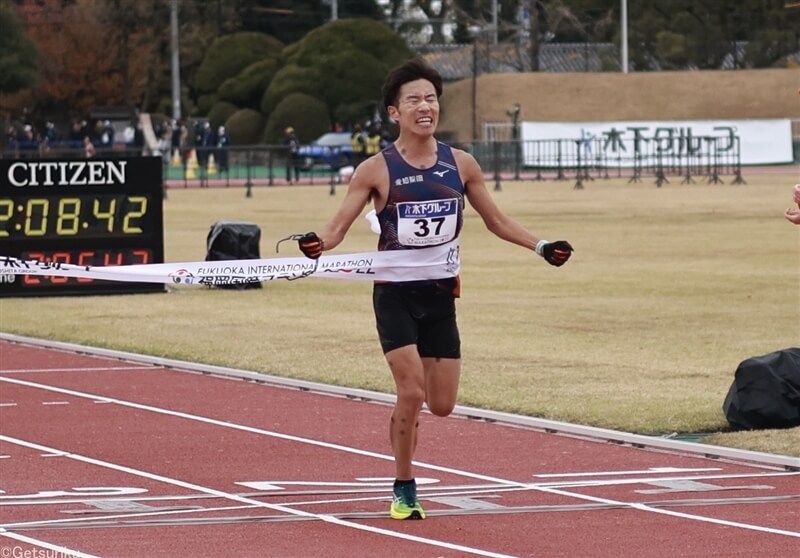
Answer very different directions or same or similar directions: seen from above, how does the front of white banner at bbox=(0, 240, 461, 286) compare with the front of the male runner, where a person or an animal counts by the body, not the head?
same or similar directions

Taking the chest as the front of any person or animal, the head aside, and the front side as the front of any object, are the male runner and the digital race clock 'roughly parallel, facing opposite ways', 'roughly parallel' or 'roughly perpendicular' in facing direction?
roughly parallel

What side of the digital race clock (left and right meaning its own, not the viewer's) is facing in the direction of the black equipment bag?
left

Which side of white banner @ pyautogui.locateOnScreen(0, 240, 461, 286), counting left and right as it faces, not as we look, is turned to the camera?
front

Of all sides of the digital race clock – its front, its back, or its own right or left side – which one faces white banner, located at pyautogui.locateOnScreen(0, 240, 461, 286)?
front

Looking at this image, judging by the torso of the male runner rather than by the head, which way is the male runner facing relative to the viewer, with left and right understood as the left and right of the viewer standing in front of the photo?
facing the viewer

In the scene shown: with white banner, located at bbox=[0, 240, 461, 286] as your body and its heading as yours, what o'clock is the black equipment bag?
The black equipment bag is roughly at 6 o'clock from the white banner.

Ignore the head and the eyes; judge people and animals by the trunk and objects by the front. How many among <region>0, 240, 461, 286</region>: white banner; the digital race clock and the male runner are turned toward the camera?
3

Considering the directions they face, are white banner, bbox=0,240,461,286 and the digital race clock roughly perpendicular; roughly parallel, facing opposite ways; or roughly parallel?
roughly parallel

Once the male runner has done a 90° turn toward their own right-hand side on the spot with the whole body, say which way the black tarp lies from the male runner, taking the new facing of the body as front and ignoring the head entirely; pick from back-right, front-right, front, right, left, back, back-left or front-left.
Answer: back-right
